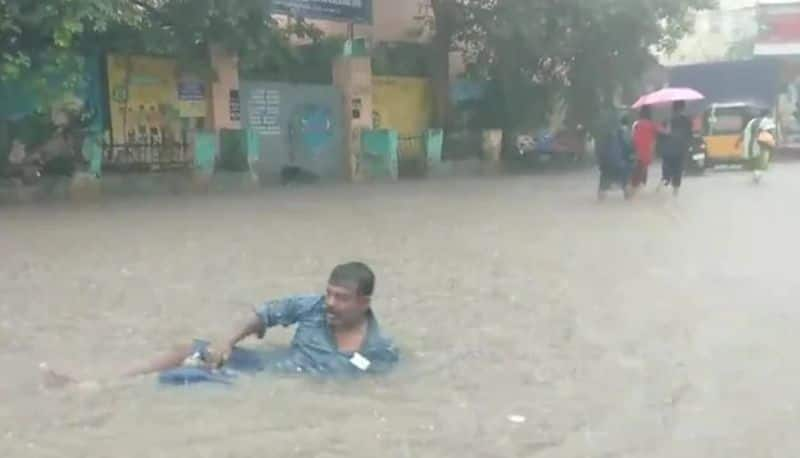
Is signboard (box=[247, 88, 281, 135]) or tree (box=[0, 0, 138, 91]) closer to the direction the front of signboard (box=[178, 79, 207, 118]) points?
the tree

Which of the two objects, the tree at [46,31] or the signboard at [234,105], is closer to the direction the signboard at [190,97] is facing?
the tree
